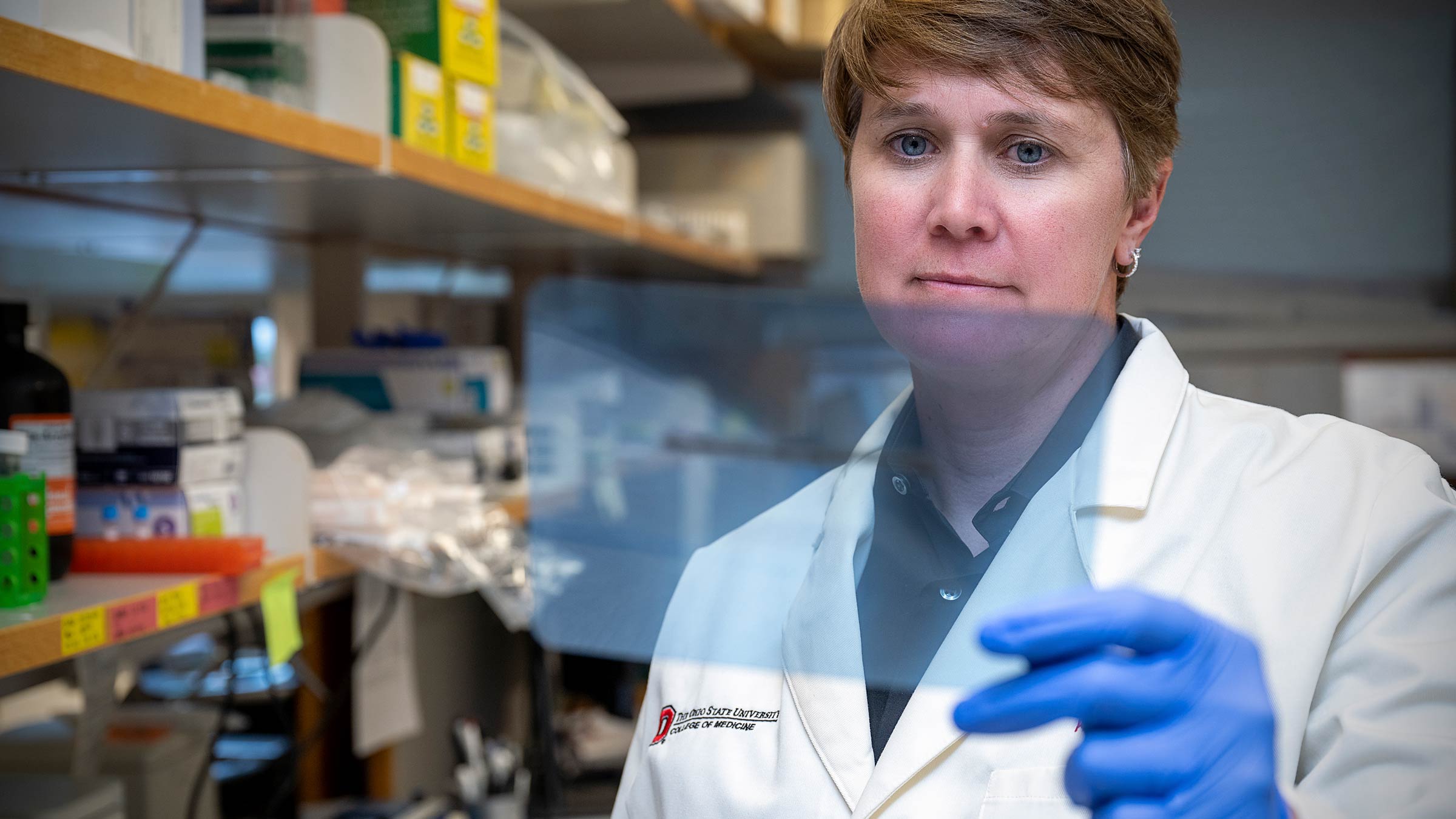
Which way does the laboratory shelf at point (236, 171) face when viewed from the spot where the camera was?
facing the viewer and to the right of the viewer

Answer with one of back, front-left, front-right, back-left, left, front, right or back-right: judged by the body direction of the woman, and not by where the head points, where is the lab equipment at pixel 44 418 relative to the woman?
front-right

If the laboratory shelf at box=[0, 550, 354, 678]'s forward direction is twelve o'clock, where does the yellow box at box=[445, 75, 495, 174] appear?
The yellow box is roughly at 9 o'clock from the laboratory shelf.

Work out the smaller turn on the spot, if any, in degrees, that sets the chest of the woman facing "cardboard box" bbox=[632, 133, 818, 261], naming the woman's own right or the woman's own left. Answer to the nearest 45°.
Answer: approximately 135° to the woman's own right

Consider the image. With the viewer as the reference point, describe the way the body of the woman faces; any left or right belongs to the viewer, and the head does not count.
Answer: facing the viewer and to the left of the viewer

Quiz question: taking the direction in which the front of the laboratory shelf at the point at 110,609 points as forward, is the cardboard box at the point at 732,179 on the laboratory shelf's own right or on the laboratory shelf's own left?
on the laboratory shelf's own left

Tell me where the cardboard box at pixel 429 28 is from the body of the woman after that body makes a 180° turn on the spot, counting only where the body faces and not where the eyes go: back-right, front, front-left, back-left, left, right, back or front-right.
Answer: left

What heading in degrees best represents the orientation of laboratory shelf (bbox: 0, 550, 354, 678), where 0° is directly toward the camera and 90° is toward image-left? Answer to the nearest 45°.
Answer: approximately 315°
